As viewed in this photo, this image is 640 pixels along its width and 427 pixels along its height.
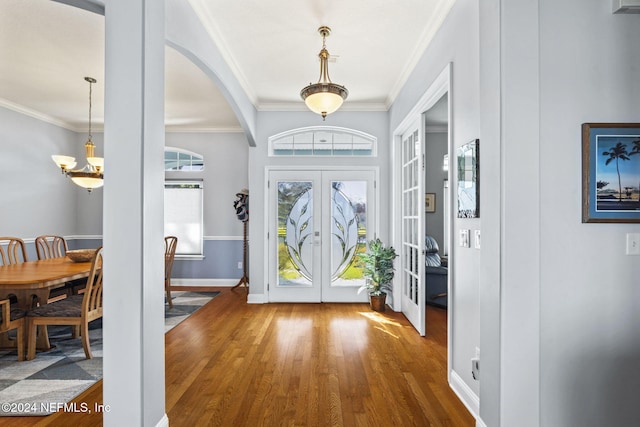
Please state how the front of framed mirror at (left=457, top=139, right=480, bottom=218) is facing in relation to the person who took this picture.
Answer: facing to the left of the viewer

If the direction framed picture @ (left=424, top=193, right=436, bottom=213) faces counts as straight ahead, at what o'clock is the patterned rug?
The patterned rug is roughly at 1 o'clock from the framed picture.

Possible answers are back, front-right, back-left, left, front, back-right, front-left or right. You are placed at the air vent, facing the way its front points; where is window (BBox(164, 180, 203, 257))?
right

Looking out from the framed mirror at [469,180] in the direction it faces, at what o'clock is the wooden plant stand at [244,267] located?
The wooden plant stand is roughly at 1 o'clock from the framed mirror.

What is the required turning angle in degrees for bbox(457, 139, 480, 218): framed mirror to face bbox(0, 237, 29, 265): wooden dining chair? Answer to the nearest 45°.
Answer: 0° — it already faces it
